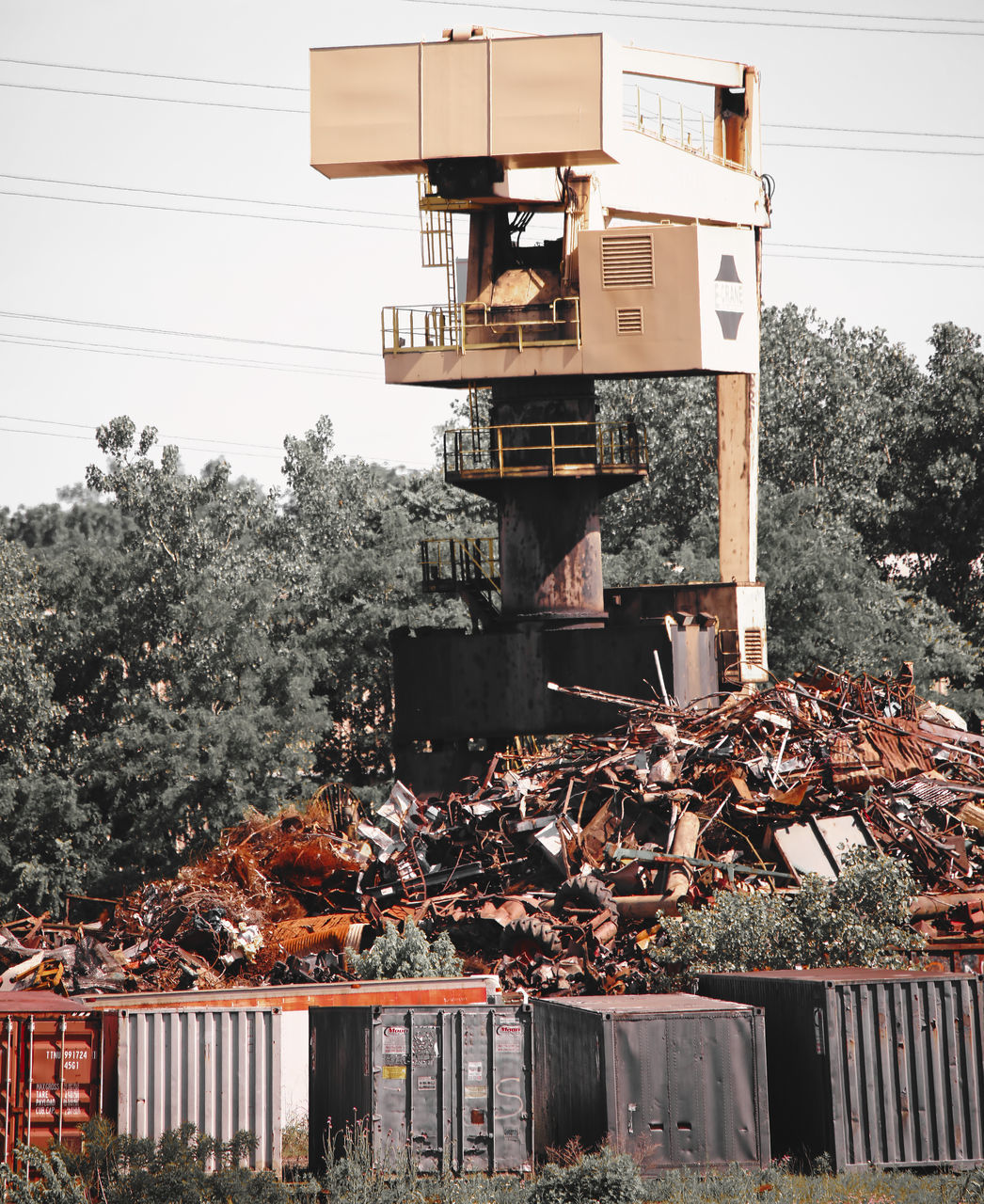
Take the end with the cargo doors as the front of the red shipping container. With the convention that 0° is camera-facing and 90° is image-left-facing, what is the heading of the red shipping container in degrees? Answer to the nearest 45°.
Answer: approximately 0°

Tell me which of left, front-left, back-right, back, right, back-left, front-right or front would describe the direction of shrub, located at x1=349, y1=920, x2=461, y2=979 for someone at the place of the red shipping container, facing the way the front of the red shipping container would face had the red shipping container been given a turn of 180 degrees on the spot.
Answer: front-right

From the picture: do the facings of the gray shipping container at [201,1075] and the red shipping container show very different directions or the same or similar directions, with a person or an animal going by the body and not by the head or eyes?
very different directions

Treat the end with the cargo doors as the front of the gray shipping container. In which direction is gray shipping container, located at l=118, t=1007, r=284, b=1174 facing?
away from the camera

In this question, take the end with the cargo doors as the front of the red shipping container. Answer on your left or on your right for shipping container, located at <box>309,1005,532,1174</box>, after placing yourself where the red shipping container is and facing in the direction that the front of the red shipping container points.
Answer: on your left

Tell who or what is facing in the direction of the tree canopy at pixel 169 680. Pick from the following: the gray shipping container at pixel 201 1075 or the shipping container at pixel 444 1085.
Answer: the gray shipping container

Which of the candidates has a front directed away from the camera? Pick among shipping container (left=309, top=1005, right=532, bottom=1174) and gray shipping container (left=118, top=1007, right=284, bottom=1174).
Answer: the gray shipping container

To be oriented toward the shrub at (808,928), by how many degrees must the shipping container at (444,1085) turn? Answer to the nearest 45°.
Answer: approximately 135° to its left
